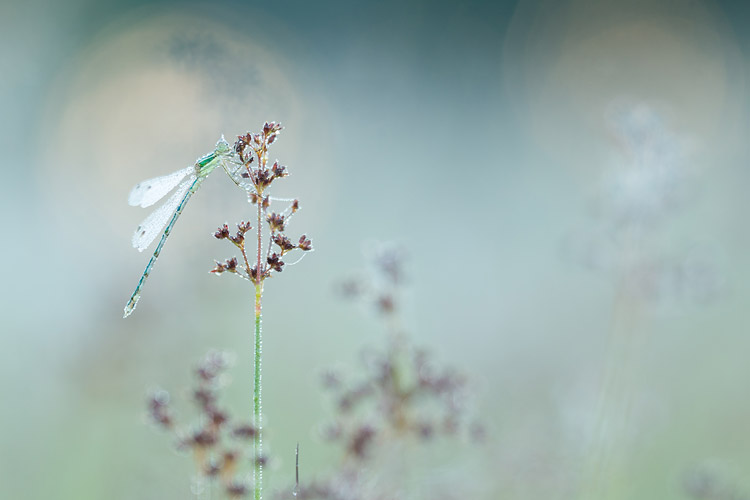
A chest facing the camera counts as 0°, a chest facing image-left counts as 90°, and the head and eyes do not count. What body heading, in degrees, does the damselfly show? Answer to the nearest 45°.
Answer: approximately 270°

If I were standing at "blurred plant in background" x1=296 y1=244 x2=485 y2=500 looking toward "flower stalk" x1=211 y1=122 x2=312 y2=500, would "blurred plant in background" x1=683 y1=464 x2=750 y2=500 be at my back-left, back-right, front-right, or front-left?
back-left

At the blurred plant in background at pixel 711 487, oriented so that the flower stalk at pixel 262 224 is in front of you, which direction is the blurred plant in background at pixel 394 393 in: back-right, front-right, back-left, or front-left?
front-right

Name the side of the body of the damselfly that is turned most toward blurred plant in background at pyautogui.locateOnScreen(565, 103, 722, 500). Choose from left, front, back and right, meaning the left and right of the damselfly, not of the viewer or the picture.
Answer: front

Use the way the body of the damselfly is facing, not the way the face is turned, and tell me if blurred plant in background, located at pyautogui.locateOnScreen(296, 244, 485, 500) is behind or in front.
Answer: in front

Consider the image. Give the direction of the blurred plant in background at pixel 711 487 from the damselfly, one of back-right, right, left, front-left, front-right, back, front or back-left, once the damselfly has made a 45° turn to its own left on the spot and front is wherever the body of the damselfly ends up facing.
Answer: front-right
